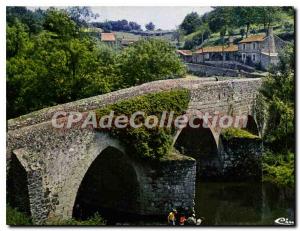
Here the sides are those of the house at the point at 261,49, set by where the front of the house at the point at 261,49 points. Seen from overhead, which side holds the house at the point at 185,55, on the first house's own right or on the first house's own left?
on the first house's own right

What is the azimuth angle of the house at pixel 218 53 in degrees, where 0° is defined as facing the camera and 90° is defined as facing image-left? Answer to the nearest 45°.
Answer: approximately 0°

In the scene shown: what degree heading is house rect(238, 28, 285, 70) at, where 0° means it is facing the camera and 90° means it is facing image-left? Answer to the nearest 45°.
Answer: approximately 45°

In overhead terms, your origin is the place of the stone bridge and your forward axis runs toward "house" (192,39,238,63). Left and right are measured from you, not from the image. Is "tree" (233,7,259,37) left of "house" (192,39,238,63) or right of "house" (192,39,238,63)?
right

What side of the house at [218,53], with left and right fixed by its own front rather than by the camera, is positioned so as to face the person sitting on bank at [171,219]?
front

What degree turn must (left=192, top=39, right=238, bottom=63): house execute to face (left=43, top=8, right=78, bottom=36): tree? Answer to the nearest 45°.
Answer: approximately 90° to its right

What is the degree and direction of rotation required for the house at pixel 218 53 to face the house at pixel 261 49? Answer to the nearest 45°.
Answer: approximately 90° to its left

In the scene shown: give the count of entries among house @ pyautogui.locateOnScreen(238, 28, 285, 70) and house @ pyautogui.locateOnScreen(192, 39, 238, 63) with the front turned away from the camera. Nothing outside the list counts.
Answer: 0

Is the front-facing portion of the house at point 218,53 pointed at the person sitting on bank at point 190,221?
yes
